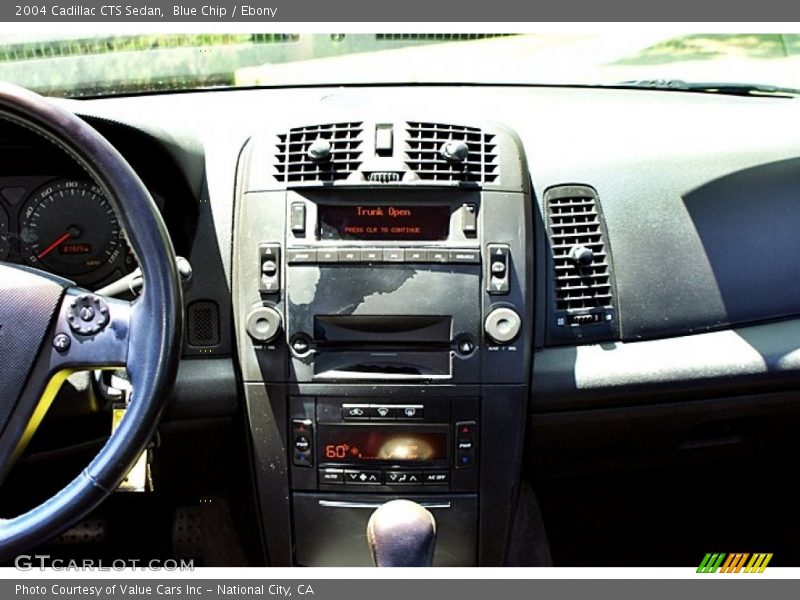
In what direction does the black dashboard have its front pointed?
toward the camera
